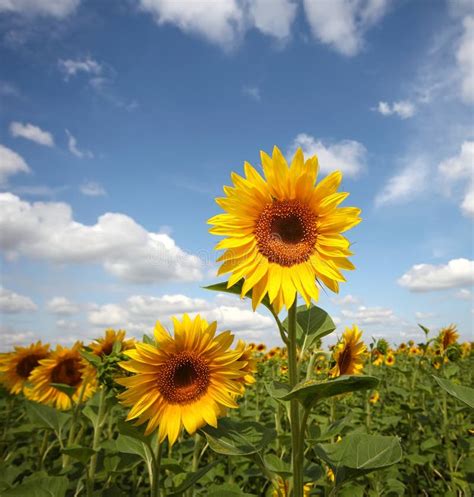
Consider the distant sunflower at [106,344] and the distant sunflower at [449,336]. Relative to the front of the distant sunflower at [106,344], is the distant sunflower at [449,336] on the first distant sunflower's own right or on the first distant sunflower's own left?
on the first distant sunflower's own left

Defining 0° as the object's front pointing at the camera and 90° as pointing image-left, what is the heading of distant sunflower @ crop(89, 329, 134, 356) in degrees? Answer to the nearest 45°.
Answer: approximately 0°
